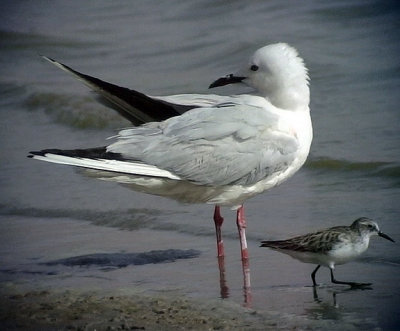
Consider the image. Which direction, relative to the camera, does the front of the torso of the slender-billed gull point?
to the viewer's right

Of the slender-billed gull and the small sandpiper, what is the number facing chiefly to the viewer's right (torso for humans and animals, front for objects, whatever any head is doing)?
2

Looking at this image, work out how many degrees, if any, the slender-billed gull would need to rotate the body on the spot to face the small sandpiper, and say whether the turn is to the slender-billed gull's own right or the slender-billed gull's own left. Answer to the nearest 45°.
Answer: approximately 45° to the slender-billed gull's own right

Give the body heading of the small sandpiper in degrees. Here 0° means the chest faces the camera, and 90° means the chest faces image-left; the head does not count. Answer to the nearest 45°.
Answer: approximately 270°
